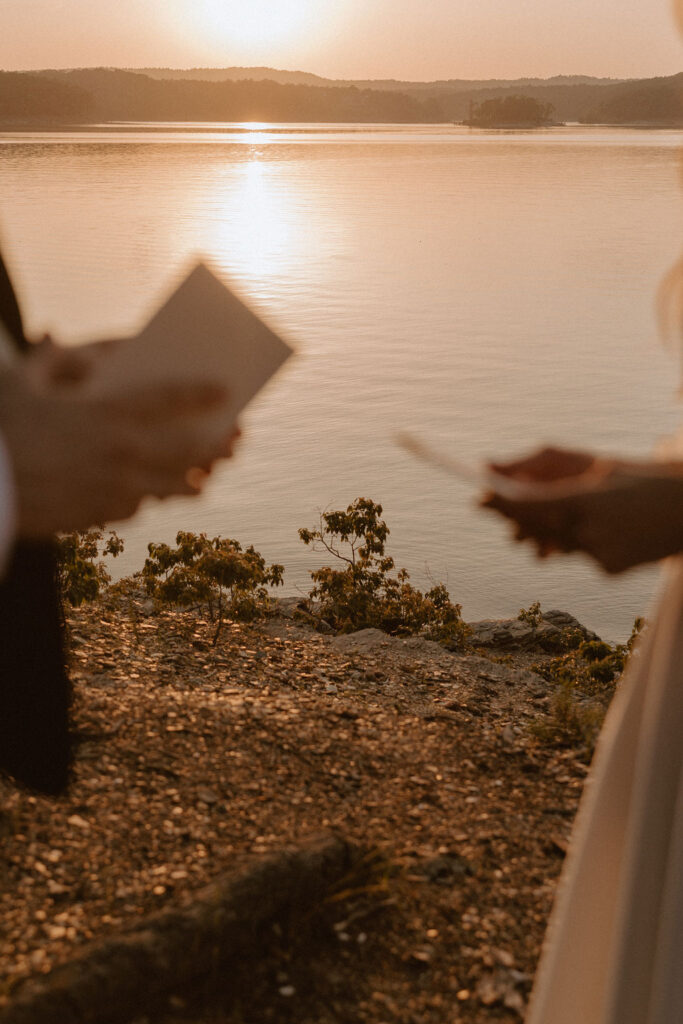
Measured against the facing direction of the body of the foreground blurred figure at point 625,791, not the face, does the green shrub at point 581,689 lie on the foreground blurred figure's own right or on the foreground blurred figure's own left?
on the foreground blurred figure's own right

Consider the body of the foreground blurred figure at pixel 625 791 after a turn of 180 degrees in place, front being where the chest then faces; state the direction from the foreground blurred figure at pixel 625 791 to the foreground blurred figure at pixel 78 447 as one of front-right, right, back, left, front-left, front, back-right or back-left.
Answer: back-right

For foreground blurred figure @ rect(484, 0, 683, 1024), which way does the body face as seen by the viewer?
to the viewer's left

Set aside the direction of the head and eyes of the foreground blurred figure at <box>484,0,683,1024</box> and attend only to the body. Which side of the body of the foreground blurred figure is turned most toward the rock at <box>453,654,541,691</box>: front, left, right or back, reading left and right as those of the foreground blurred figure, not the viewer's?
right

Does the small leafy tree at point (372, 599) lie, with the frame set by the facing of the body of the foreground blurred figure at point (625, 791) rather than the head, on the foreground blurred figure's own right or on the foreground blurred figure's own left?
on the foreground blurred figure's own right

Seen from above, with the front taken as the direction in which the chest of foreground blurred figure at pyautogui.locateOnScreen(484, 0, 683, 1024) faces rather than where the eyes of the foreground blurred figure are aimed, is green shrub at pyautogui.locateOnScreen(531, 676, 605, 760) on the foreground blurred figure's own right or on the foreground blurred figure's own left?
on the foreground blurred figure's own right

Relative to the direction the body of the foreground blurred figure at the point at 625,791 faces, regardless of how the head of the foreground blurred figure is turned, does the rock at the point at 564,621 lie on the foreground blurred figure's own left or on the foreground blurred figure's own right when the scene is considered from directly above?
on the foreground blurred figure's own right
